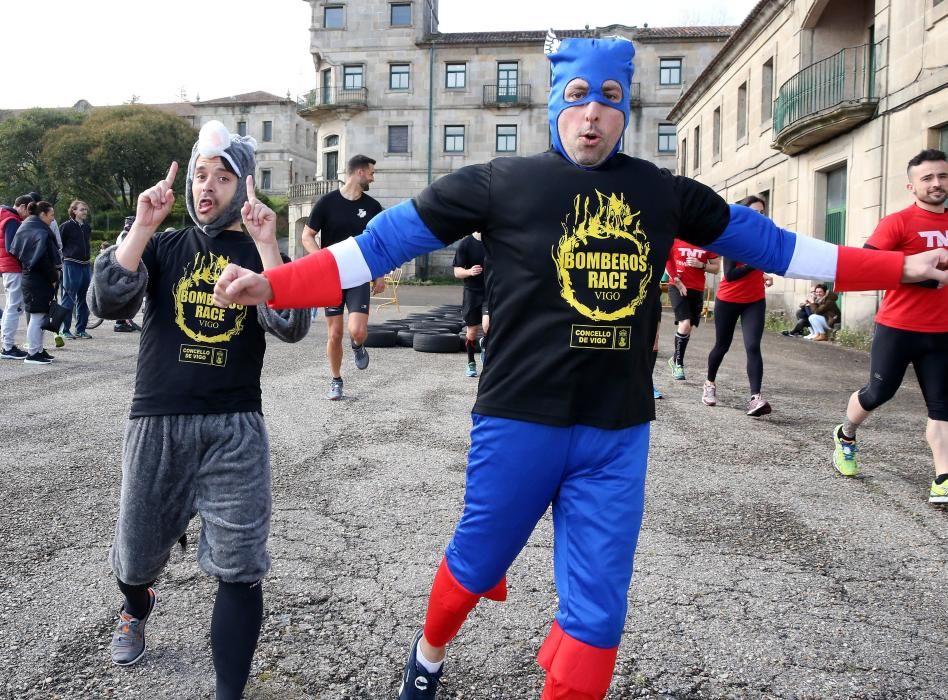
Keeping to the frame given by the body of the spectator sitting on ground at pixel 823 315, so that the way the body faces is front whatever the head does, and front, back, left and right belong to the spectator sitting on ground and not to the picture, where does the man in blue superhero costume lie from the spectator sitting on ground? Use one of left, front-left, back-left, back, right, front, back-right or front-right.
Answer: front-left

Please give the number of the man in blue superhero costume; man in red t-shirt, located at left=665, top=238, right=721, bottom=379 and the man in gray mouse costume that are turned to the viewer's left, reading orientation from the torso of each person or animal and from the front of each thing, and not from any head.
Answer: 0

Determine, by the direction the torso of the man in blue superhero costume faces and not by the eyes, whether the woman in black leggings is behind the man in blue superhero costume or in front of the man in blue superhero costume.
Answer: behind

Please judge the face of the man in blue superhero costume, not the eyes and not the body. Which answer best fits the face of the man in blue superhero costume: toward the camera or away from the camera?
toward the camera

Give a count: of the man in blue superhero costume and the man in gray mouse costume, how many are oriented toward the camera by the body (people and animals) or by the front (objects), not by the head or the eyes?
2

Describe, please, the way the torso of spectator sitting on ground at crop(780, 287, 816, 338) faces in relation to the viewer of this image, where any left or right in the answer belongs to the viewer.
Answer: facing to the left of the viewer

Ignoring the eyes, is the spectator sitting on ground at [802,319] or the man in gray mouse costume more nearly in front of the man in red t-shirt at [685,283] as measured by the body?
the man in gray mouse costume

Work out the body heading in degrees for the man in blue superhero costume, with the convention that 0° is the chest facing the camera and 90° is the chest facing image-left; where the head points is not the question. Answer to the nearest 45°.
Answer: approximately 0°

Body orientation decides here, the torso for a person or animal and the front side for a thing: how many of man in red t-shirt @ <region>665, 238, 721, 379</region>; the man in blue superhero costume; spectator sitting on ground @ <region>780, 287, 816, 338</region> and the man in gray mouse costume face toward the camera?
3

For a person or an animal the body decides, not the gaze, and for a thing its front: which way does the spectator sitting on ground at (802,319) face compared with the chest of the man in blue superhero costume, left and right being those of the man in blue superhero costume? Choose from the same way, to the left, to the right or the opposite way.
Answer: to the right

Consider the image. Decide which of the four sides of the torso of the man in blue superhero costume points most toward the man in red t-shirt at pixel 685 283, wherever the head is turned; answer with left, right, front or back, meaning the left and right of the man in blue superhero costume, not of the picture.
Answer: back

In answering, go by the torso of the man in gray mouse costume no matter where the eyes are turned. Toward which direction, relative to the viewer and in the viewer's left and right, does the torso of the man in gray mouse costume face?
facing the viewer

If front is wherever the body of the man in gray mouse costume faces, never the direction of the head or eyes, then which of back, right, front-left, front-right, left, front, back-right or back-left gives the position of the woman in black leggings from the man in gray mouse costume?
back-left

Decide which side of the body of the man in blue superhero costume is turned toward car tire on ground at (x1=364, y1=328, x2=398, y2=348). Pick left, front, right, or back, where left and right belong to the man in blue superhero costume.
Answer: back

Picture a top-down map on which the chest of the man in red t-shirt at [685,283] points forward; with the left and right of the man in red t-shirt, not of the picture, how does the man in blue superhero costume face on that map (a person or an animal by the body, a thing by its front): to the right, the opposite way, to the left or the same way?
the same way

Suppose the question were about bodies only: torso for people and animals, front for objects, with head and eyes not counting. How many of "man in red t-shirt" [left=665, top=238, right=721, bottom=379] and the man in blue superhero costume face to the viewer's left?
0
